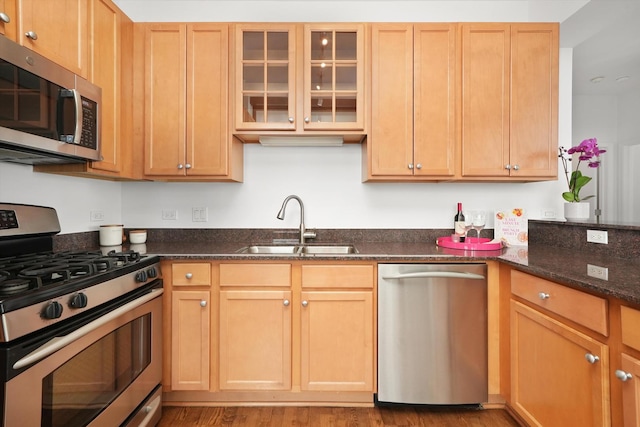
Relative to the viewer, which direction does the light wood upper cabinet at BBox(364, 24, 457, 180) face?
toward the camera

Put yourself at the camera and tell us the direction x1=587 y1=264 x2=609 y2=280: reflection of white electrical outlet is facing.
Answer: facing the viewer and to the left of the viewer

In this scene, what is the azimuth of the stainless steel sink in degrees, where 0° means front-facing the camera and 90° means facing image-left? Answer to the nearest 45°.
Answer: approximately 0°

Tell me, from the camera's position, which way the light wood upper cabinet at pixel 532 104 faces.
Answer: facing the viewer

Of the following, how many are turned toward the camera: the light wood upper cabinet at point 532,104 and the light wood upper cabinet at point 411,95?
2

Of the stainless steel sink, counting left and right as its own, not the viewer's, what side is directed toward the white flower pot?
left

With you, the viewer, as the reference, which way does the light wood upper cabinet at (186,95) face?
facing the viewer

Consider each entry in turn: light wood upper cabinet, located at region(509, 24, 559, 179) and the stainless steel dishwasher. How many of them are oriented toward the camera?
2

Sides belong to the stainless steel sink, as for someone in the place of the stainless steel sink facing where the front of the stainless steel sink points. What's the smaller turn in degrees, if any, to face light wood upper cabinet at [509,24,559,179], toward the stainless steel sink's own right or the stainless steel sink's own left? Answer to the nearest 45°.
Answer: approximately 90° to the stainless steel sink's own left

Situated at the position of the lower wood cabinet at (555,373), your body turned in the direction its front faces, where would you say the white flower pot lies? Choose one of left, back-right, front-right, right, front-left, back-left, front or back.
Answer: back-right

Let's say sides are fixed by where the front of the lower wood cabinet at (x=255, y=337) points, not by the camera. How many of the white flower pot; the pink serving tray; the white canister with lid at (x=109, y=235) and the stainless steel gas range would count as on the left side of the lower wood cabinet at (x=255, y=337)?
2
